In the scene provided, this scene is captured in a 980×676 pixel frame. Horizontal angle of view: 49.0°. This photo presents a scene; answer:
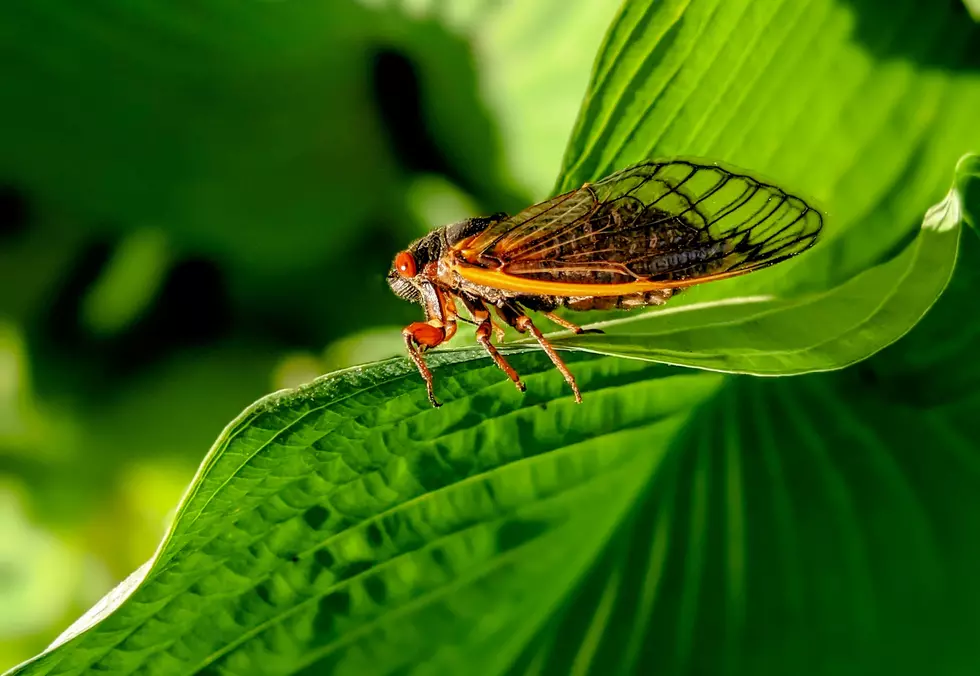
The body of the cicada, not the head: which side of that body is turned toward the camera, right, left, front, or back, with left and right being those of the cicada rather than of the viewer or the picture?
left
